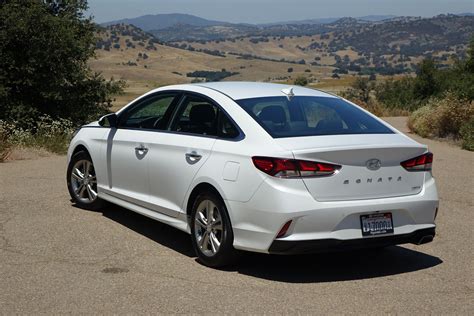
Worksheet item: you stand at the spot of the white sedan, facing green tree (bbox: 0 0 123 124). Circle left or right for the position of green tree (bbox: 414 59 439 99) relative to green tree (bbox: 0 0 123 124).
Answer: right

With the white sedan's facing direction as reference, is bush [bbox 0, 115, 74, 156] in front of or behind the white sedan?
in front

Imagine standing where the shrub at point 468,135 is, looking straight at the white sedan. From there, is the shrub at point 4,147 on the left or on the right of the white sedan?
right

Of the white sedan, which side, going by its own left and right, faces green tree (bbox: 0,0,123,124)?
front

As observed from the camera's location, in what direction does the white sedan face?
facing away from the viewer and to the left of the viewer

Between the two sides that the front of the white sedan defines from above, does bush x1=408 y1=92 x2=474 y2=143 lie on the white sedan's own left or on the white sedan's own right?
on the white sedan's own right

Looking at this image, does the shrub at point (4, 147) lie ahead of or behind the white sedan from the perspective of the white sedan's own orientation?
ahead

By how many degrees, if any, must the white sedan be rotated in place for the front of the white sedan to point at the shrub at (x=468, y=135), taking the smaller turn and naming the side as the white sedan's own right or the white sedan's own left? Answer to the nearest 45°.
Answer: approximately 90° to the white sedan's own right
